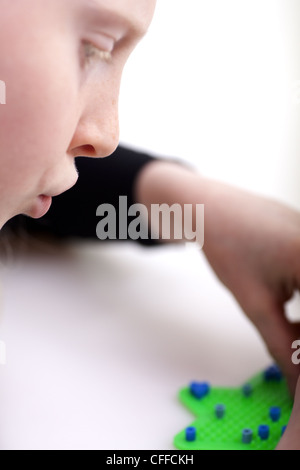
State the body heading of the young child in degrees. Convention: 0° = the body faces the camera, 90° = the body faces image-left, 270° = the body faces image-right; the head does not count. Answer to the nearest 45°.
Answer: approximately 270°

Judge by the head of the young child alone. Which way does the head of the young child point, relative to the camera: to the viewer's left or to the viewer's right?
to the viewer's right
